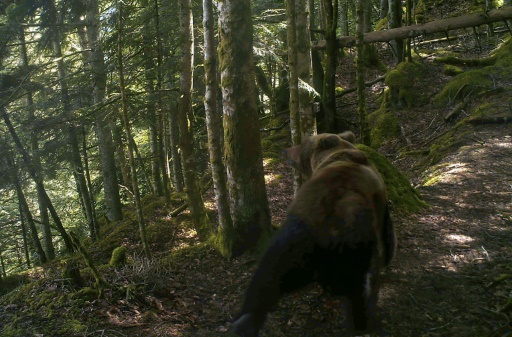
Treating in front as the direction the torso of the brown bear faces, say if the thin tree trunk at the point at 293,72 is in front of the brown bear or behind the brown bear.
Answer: in front

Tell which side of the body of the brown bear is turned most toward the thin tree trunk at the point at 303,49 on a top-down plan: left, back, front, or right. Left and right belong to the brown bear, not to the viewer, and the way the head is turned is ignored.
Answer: front

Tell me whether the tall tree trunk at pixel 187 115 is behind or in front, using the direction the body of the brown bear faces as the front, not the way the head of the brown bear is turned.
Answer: in front

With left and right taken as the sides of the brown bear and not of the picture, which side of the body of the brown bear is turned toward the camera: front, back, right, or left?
back

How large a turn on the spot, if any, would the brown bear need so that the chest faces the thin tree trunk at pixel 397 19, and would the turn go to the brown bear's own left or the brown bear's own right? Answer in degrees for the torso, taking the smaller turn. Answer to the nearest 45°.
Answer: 0° — it already faces it

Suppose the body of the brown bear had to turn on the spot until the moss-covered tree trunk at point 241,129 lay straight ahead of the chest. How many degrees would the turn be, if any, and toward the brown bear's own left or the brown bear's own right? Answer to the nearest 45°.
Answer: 0° — it already faces it
